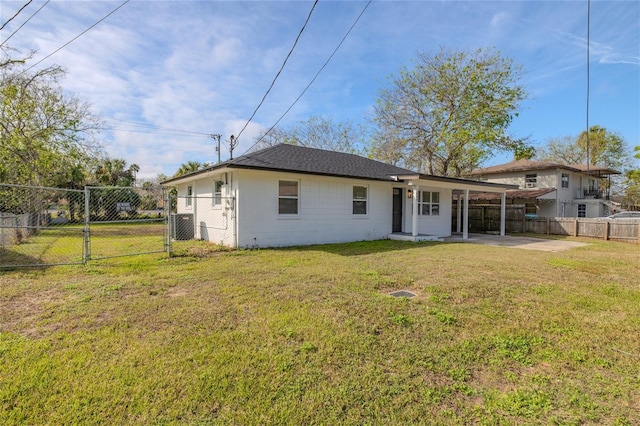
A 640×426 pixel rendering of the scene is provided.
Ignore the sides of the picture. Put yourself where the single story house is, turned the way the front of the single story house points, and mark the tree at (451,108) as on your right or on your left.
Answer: on your left

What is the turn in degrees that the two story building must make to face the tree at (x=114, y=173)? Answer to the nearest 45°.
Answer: approximately 90° to its right

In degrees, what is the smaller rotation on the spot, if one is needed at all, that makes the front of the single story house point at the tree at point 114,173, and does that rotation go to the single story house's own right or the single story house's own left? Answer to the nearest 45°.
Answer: approximately 180°

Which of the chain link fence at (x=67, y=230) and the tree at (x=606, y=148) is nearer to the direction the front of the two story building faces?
the chain link fence

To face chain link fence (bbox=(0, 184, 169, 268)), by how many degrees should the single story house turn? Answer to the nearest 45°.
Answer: approximately 135° to its right

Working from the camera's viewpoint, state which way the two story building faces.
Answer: facing the viewer and to the right of the viewer

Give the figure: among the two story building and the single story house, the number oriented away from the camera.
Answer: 0

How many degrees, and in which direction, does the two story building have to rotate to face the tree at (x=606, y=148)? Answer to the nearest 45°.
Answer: approximately 135° to its left

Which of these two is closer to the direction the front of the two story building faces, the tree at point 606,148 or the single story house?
the single story house

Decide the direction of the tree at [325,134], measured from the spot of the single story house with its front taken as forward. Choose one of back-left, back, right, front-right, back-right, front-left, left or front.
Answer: back-left
